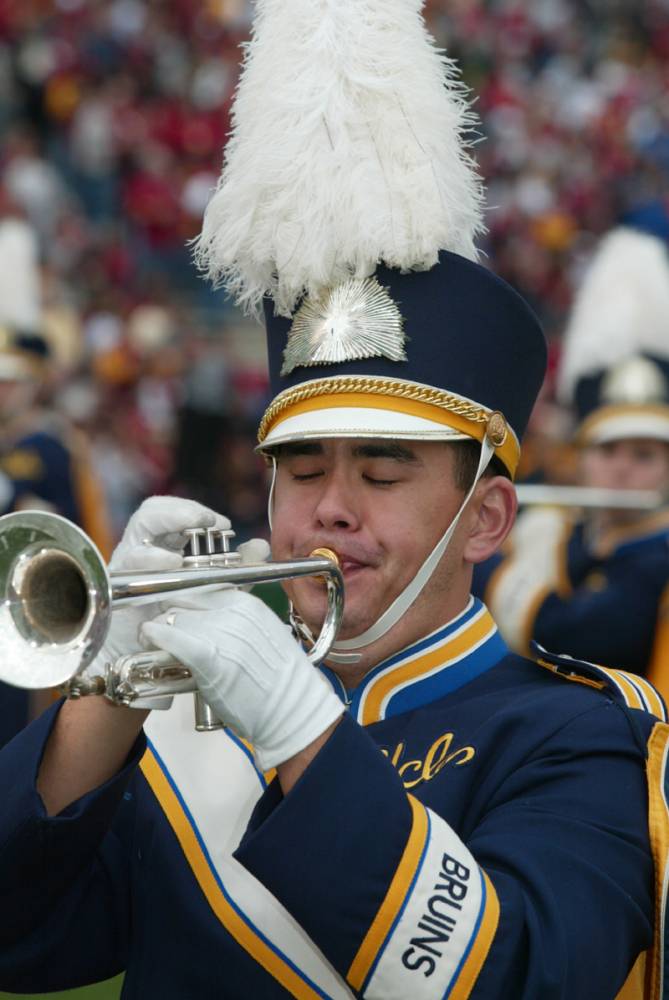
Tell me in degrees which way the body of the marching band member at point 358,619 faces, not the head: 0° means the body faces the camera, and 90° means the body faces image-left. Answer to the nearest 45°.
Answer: approximately 45°

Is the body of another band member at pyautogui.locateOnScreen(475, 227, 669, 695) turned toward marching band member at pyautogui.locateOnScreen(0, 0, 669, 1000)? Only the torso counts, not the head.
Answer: yes

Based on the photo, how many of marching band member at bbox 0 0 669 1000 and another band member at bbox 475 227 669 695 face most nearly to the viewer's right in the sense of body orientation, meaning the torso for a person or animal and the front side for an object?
0

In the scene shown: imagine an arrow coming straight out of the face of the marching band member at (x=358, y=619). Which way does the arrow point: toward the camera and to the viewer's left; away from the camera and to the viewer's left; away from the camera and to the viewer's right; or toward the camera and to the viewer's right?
toward the camera and to the viewer's left

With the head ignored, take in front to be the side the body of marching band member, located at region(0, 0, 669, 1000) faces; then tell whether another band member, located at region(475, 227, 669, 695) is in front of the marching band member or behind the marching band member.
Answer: behind

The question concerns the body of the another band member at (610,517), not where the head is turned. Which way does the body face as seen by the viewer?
toward the camera
